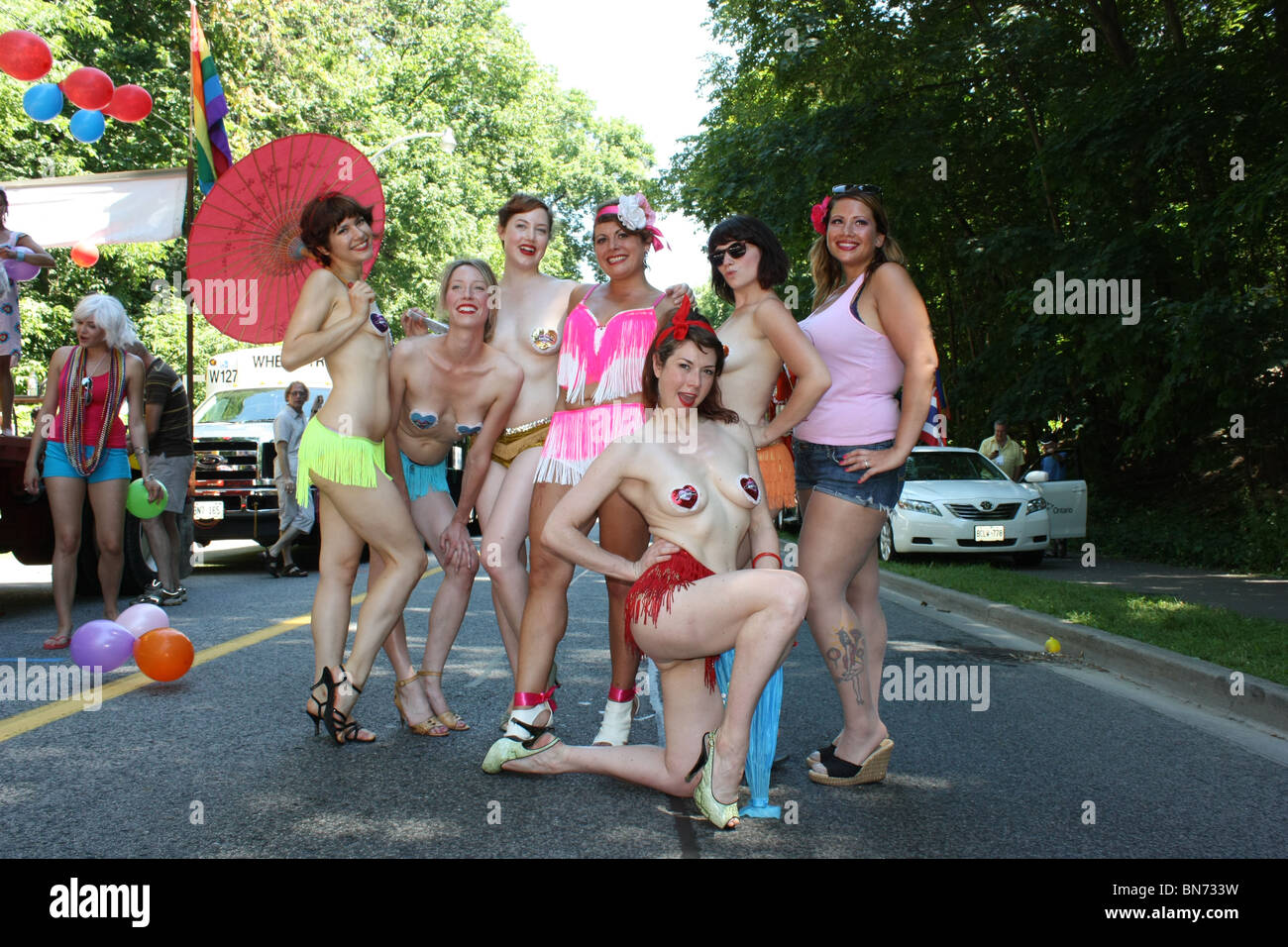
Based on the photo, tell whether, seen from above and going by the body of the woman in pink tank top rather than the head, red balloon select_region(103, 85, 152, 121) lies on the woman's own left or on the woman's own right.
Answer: on the woman's own right

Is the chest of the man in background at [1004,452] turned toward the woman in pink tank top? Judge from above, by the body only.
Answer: yes

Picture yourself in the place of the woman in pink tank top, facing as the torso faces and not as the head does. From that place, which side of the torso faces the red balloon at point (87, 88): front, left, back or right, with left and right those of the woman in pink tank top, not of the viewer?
right

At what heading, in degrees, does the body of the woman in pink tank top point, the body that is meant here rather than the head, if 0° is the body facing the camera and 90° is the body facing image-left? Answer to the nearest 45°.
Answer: approximately 45°

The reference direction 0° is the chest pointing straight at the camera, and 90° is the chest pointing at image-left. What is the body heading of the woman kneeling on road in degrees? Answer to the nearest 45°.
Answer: approximately 315°

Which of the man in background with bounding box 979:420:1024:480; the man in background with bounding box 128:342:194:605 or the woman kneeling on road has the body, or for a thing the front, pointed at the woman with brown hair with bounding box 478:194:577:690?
the man in background with bounding box 979:420:1024:480
